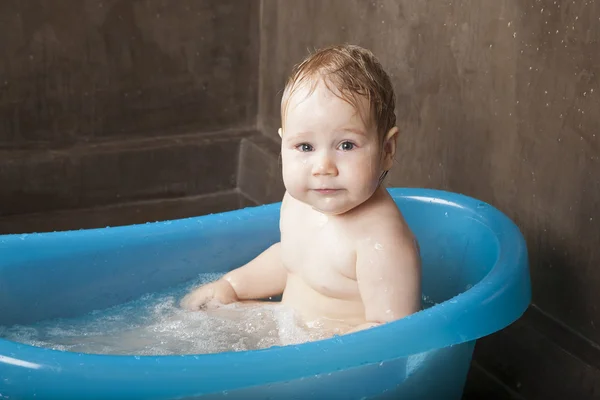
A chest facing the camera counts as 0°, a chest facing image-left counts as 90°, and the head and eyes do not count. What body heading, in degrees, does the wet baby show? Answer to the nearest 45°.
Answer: approximately 45°
